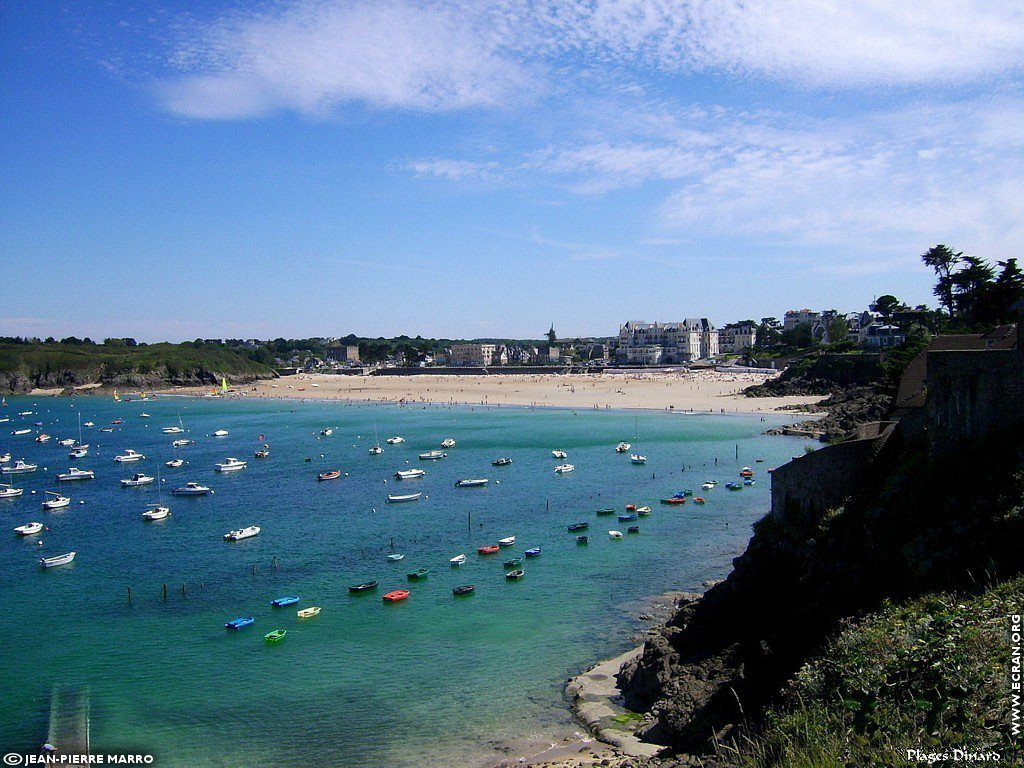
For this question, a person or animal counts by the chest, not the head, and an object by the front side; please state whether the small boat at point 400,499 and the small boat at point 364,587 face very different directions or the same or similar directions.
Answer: same or similar directions

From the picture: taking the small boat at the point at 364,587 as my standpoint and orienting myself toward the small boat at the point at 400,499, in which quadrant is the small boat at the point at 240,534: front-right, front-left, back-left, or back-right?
front-left
